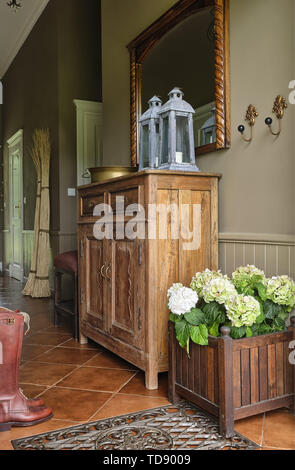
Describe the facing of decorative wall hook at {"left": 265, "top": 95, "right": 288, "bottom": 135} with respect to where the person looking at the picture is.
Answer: facing the viewer and to the left of the viewer

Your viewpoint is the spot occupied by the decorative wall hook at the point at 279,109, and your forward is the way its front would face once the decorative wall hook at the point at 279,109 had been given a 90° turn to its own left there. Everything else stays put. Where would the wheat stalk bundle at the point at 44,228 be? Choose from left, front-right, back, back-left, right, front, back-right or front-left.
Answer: back

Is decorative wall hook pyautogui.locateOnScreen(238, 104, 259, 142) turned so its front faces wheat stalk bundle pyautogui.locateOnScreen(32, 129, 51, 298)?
no

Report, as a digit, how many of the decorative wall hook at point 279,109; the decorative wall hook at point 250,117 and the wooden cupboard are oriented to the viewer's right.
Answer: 0

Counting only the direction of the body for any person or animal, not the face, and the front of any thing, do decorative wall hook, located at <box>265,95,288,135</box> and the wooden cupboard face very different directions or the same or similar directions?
same or similar directions

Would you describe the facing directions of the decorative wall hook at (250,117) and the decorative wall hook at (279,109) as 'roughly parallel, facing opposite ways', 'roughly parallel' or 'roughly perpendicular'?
roughly parallel

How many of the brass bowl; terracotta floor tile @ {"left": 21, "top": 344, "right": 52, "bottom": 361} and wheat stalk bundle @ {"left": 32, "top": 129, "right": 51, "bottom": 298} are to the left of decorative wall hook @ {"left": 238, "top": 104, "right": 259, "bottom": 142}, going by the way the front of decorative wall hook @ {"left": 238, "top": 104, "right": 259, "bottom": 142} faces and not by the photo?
0

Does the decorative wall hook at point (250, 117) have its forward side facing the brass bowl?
no

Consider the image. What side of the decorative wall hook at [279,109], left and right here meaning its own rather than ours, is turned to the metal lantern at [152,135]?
right

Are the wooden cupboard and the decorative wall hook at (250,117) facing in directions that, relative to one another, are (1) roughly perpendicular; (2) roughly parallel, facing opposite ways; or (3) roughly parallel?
roughly parallel

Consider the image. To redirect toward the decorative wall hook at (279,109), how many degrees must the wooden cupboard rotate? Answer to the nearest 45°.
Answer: approximately 90° to its left
